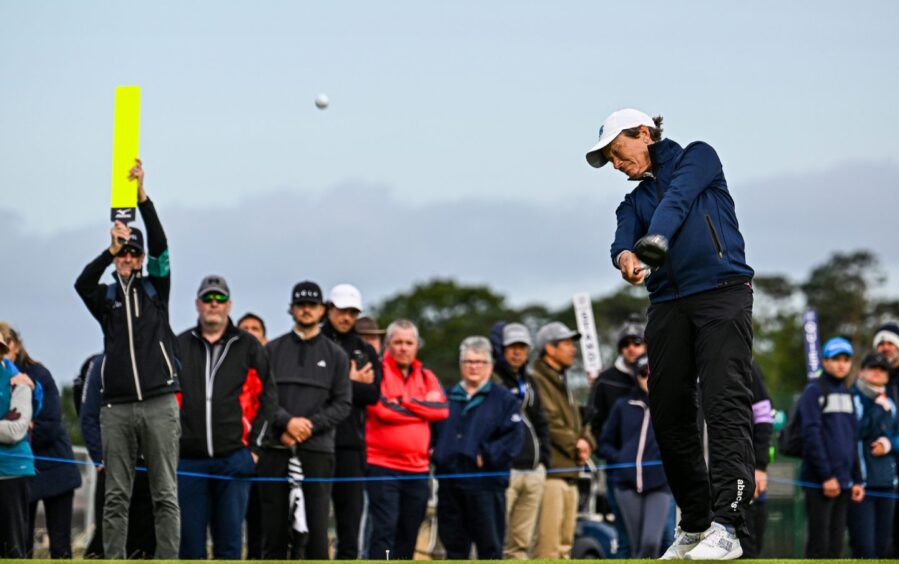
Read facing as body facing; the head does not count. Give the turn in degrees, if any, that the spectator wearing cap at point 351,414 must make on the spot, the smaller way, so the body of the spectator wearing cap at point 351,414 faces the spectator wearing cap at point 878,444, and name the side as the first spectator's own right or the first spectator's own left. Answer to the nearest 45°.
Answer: approximately 45° to the first spectator's own left

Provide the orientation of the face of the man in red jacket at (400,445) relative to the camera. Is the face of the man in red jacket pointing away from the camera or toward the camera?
toward the camera

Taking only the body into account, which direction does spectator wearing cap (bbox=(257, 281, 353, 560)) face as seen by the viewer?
toward the camera

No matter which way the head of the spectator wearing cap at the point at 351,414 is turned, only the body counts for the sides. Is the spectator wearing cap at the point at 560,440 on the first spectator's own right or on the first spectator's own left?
on the first spectator's own left

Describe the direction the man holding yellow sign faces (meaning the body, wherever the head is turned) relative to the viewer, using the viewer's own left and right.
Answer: facing the viewer

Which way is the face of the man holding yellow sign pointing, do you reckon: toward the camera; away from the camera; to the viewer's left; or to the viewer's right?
toward the camera

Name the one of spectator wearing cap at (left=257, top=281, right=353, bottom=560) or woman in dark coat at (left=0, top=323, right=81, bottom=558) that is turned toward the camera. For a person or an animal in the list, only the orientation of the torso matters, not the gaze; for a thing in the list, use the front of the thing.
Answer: the spectator wearing cap

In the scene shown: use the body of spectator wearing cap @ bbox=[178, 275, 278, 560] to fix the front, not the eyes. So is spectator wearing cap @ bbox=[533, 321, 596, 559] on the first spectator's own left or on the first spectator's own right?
on the first spectator's own left

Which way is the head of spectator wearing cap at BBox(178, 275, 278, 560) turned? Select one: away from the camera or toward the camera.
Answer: toward the camera
